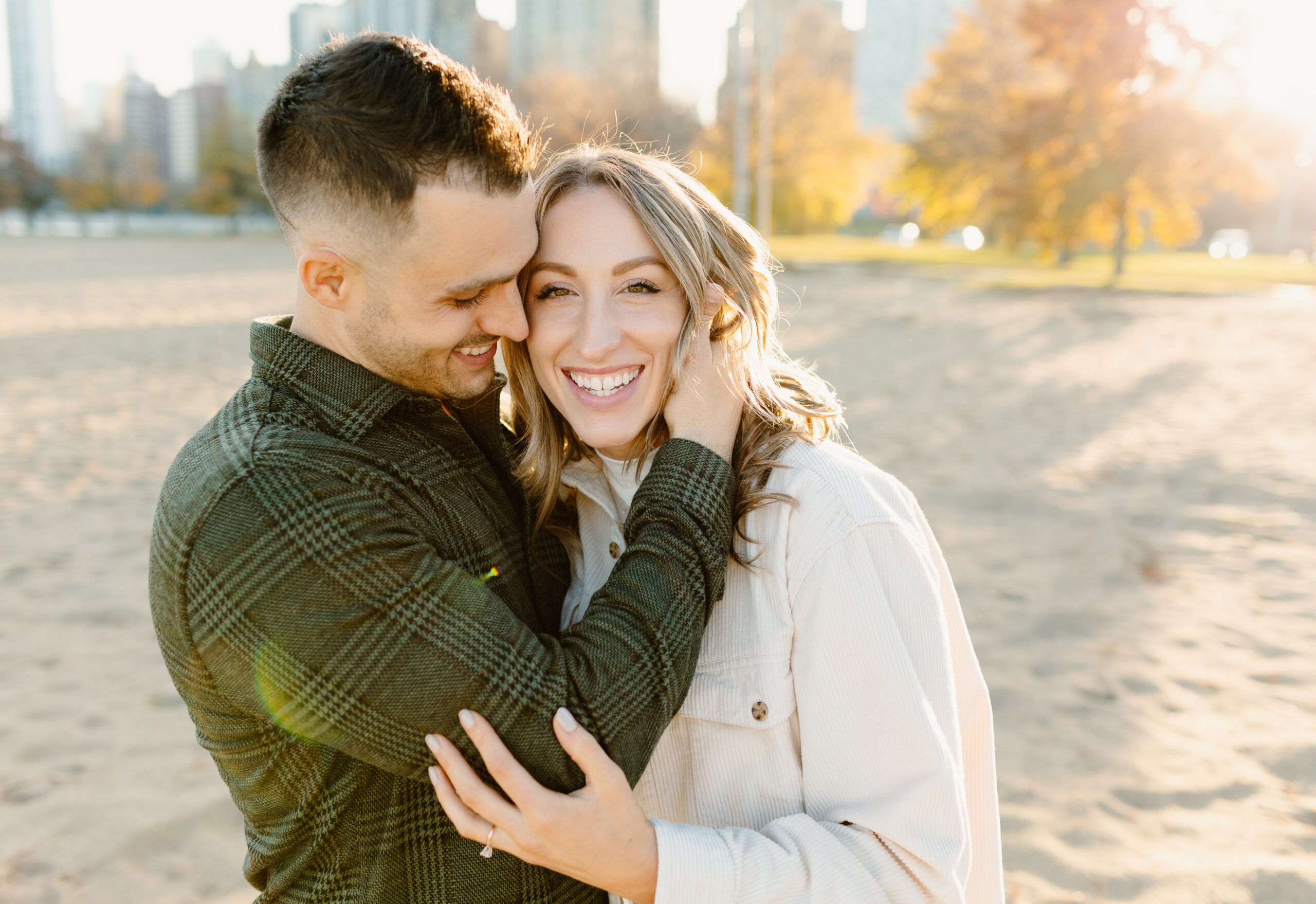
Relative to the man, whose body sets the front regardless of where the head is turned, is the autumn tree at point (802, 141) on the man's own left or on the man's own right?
on the man's own left

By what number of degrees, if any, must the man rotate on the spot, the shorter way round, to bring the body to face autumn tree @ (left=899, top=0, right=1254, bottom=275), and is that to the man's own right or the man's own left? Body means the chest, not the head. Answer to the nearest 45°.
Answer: approximately 45° to the man's own left

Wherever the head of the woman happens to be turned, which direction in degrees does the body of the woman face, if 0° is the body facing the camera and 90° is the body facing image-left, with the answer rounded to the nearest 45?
approximately 45°

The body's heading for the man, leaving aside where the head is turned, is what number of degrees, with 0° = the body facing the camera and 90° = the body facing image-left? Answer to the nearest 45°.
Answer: approximately 270°

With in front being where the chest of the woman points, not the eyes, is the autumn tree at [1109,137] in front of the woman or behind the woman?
behind

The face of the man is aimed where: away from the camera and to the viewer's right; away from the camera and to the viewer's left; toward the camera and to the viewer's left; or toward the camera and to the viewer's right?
toward the camera and to the viewer's right

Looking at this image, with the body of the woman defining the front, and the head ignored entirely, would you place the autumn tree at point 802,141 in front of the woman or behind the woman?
behind
